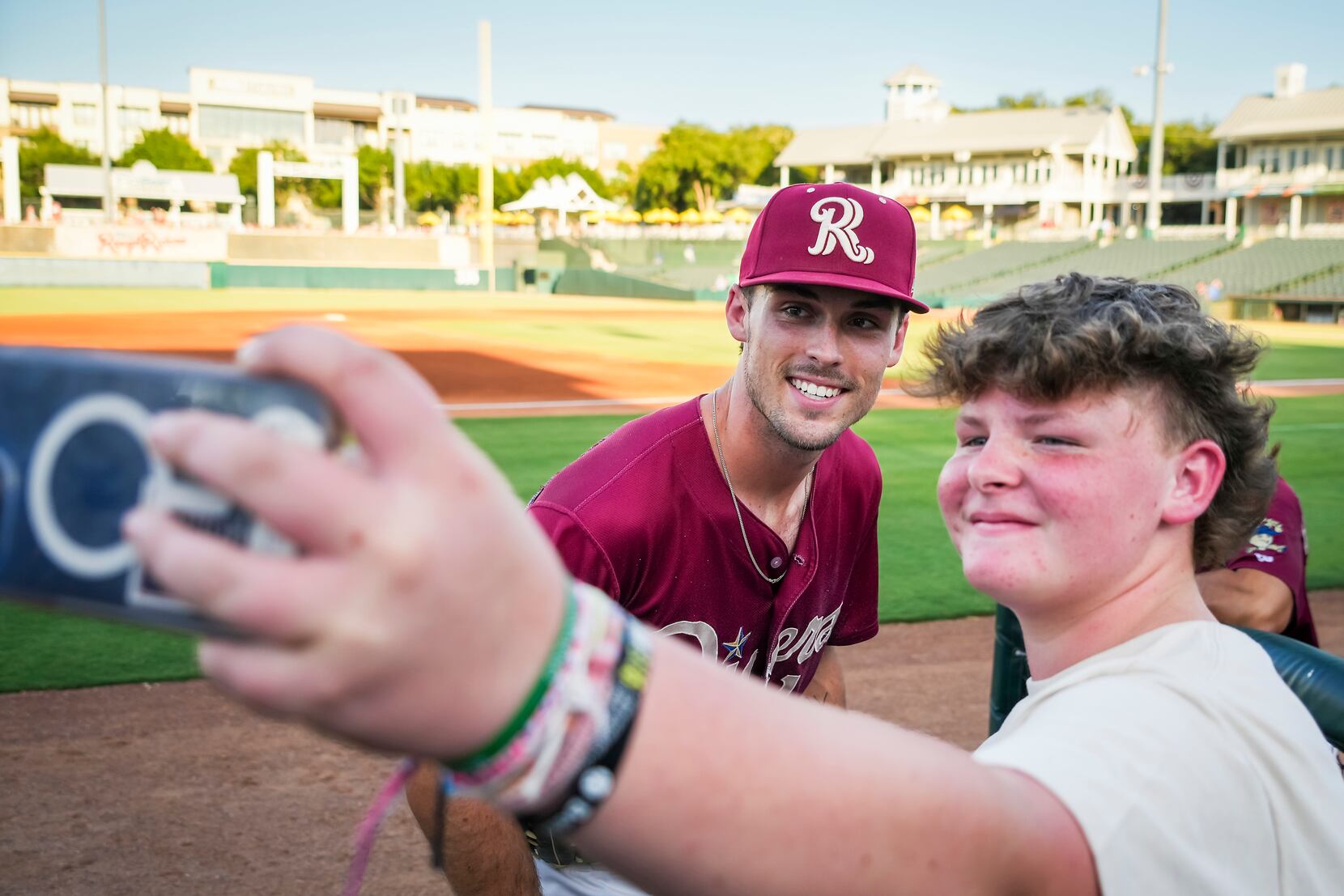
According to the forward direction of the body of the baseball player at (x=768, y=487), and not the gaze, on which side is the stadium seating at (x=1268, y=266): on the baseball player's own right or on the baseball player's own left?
on the baseball player's own left

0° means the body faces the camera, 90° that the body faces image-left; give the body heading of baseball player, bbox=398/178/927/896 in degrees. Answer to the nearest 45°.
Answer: approximately 315°

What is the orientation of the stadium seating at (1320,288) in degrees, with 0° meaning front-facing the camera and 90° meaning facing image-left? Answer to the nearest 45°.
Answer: approximately 45°

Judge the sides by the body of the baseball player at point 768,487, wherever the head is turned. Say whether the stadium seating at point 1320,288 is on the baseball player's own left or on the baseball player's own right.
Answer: on the baseball player's own left

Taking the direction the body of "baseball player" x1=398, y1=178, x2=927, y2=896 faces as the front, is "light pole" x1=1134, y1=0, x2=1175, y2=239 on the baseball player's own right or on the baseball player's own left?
on the baseball player's own left

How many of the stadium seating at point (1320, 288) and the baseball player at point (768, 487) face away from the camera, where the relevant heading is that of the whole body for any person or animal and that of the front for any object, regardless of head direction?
0
